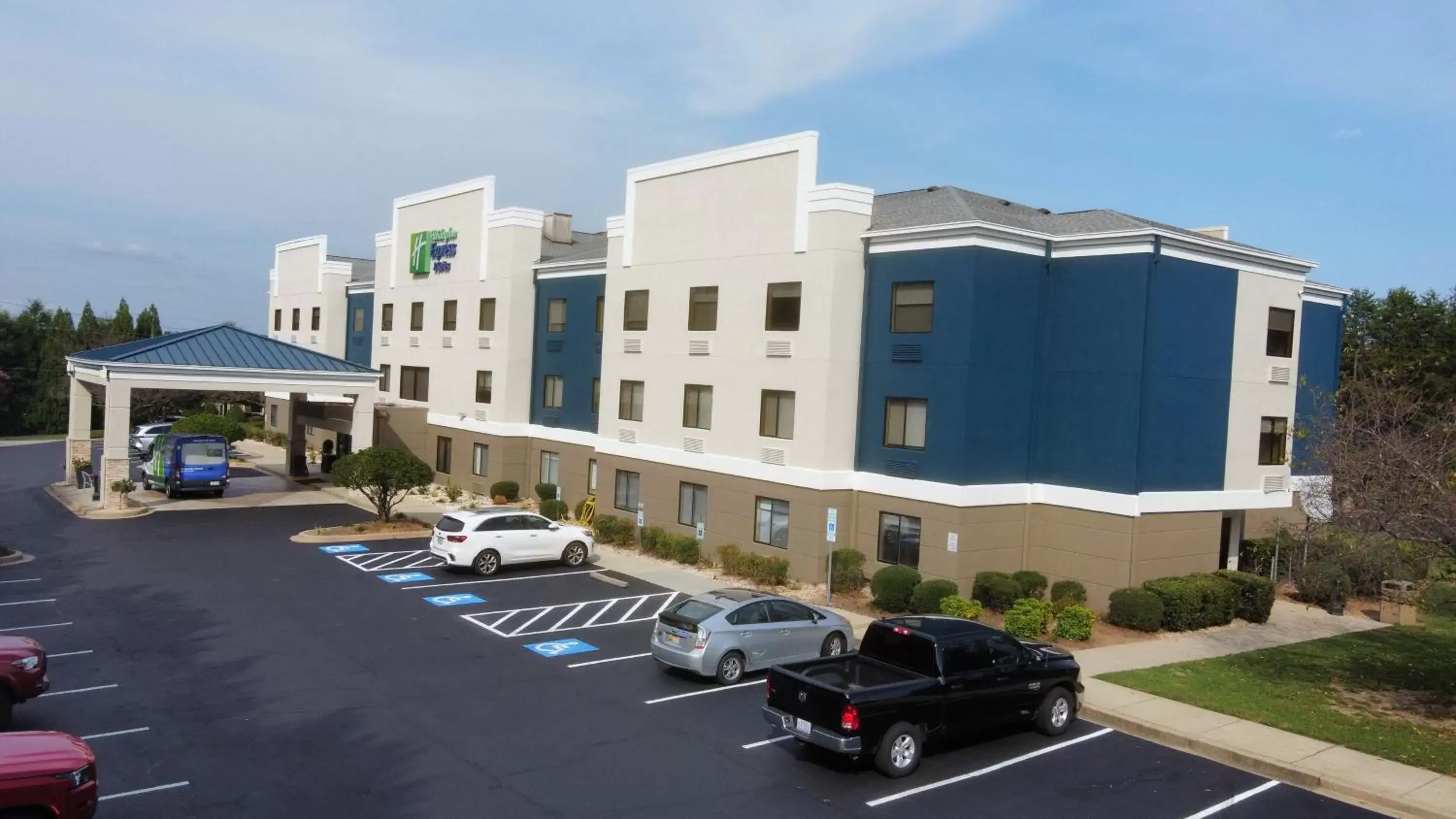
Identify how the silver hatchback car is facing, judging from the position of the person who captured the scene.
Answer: facing away from the viewer and to the right of the viewer

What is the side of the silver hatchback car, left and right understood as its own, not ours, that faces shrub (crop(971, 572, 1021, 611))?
front

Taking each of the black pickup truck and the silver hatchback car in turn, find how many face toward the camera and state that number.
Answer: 0

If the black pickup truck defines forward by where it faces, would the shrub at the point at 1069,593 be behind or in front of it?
in front

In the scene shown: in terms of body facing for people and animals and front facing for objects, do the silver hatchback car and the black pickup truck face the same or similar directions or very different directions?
same or similar directions

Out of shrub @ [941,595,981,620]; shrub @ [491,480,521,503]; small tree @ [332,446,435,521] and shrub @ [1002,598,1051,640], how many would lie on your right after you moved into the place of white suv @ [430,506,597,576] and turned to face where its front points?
2

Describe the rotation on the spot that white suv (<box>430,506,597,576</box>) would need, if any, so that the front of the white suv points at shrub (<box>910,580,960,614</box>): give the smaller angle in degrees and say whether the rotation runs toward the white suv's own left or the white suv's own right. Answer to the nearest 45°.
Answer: approximately 90° to the white suv's own right

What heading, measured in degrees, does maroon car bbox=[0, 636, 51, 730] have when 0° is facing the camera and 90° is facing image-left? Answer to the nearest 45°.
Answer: approximately 270°

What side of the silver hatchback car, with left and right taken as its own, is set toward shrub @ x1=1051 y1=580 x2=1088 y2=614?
front

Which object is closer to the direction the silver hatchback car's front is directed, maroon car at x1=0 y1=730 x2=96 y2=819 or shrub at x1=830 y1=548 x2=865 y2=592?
the shrub

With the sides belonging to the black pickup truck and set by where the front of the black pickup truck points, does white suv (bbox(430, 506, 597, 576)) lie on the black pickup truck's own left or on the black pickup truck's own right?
on the black pickup truck's own left

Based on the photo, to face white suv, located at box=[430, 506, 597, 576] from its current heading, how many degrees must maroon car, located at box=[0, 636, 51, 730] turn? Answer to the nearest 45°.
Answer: approximately 45° to its left

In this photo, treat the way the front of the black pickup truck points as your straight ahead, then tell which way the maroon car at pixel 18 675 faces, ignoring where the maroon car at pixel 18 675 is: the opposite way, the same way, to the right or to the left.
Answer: the same way

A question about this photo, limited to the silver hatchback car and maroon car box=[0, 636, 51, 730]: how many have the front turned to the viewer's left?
0

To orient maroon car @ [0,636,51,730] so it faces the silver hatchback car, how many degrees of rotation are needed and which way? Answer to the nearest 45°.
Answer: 0° — it already faces it

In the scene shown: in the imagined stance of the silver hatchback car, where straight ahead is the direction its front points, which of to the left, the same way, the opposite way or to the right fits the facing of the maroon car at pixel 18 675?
the same way

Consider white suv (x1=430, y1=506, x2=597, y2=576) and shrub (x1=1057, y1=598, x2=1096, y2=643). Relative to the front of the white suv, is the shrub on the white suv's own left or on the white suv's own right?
on the white suv's own right

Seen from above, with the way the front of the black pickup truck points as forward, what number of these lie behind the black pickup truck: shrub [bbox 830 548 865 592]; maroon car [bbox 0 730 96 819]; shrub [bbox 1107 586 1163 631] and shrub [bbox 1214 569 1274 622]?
1

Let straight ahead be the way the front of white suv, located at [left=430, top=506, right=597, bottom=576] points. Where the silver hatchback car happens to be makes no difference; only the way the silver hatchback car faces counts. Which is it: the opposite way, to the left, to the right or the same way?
the same way
